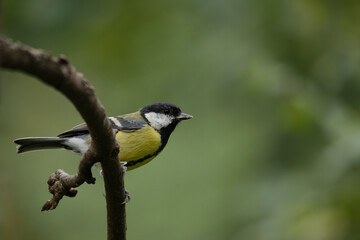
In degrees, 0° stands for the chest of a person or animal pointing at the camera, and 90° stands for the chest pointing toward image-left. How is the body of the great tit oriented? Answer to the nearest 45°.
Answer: approximately 270°
